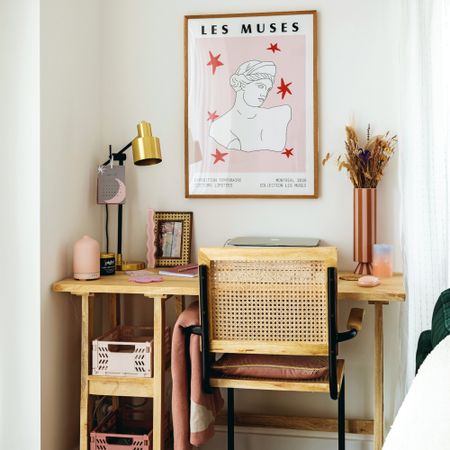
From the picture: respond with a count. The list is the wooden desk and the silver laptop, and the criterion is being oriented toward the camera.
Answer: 2

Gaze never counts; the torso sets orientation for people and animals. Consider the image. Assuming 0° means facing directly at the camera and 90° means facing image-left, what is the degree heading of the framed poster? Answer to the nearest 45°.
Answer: approximately 0°

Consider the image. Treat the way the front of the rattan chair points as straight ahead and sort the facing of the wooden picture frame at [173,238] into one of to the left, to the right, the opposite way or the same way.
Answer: the opposite way

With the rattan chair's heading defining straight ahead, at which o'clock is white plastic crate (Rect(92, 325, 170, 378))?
The white plastic crate is roughly at 10 o'clock from the rattan chair.

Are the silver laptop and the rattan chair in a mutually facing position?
yes

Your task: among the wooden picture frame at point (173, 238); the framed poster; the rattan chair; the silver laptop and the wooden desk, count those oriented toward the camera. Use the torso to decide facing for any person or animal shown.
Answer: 4

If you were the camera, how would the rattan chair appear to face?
facing away from the viewer
